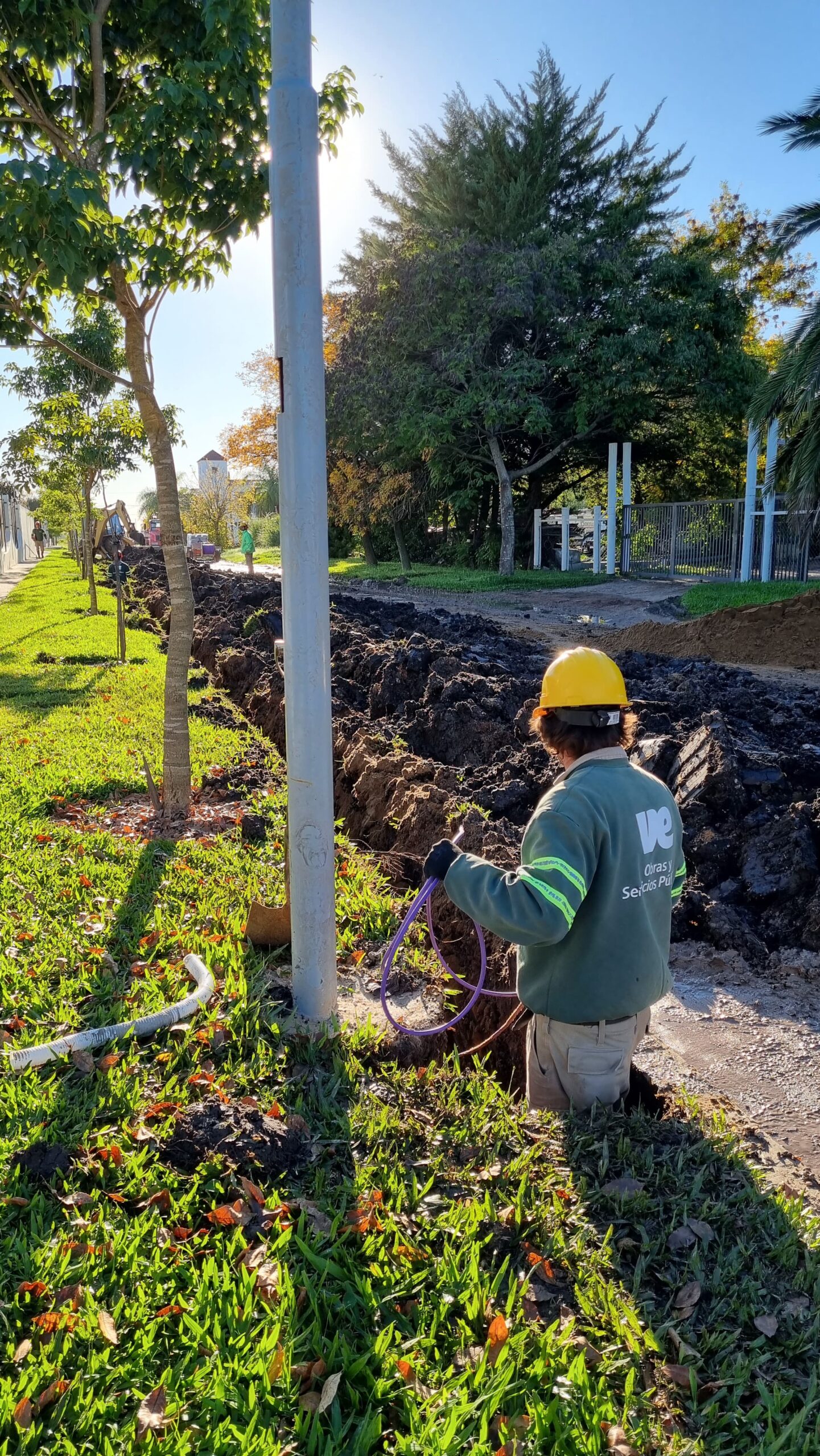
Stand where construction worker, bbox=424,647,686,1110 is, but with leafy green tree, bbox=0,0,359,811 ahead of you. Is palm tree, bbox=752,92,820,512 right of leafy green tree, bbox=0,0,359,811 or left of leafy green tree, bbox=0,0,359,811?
right

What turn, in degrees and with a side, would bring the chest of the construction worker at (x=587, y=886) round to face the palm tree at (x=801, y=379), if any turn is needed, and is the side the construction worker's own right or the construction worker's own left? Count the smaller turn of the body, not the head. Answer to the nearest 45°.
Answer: approximately 45° to the construction worker's own right

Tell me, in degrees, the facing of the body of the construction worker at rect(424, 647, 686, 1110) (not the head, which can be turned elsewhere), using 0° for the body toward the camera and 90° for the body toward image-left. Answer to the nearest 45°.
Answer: approximately 135°

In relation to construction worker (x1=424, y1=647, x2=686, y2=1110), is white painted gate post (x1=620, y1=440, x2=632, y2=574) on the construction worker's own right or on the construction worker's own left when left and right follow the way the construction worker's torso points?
on the construction worker's own right
